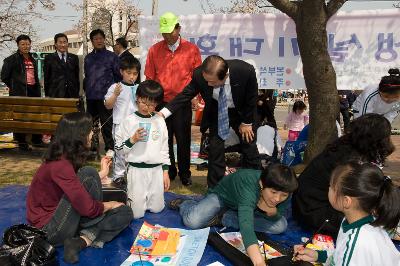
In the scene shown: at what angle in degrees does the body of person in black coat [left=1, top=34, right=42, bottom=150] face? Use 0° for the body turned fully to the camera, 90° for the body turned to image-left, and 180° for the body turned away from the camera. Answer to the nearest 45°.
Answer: approximately 315°

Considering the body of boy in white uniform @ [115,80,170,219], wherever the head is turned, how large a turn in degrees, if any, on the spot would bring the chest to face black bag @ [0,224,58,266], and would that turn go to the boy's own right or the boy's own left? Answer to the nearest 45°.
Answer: approximately 45° to the boy's own right

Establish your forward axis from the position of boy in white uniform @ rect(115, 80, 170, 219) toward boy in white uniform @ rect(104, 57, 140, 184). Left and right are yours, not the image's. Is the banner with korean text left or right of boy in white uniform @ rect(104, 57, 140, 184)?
right

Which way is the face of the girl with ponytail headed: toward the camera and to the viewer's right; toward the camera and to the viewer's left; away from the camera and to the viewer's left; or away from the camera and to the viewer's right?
away from the camera and to the viewer's left

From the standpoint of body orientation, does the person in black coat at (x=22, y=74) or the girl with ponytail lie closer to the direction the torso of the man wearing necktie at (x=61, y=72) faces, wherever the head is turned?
the girl with ponytail
